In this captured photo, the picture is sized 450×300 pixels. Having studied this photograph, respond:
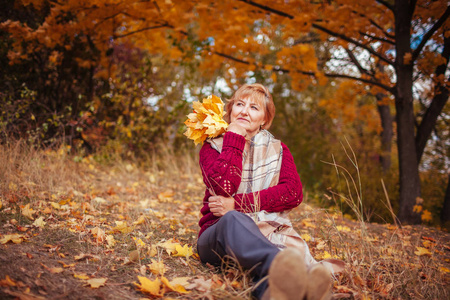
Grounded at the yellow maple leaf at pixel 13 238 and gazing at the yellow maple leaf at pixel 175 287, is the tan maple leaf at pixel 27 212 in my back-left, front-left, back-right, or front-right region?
back-left

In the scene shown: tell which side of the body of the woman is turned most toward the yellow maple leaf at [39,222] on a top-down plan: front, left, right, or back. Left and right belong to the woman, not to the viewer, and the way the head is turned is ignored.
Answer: right

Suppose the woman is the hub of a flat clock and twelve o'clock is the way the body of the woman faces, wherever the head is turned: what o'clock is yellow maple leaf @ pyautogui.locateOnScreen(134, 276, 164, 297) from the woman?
The yellow maple leaf is roughly at 1 o'clock from the woman.

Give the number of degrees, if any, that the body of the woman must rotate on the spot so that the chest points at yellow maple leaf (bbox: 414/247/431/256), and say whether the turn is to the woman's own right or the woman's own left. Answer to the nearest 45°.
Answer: approximately 135° to the woman's own left

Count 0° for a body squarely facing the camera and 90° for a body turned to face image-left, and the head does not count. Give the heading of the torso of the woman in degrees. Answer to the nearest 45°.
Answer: approximately 0°

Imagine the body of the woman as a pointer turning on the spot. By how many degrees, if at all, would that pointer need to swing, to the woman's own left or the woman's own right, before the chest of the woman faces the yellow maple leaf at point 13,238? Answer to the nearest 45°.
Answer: approximately 90° to the woman's own right

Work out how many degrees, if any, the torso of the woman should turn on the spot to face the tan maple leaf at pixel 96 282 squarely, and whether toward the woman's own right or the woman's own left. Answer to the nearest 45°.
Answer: approximately 45° to the woman's own right

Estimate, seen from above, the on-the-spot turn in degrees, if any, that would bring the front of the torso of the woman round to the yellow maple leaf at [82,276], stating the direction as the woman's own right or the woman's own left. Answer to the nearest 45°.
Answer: approximately 45° to the woman's own right

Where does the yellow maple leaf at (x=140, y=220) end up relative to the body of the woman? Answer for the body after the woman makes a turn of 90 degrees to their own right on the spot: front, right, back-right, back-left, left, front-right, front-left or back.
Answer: front-right
